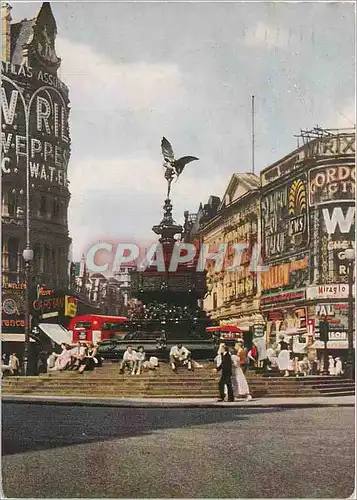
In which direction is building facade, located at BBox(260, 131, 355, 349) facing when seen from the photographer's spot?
facing the viewer and to the left of the viewer

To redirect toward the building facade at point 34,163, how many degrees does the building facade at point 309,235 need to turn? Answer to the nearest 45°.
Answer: approximately 45° to its right

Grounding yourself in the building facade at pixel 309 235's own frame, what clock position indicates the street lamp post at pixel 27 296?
The street lamp post is roughly at 1 o'clock from the building facade.

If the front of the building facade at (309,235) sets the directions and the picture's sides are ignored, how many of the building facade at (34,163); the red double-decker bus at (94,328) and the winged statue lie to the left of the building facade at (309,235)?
0

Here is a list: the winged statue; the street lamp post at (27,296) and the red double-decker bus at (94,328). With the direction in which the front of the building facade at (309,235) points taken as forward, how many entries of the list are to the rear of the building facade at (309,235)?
0

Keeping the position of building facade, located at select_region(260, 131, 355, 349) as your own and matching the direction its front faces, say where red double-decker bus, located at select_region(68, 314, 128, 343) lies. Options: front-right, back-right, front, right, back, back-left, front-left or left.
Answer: front-right

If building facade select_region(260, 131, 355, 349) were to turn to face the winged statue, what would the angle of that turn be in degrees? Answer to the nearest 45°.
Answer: approximately 45° to its right
